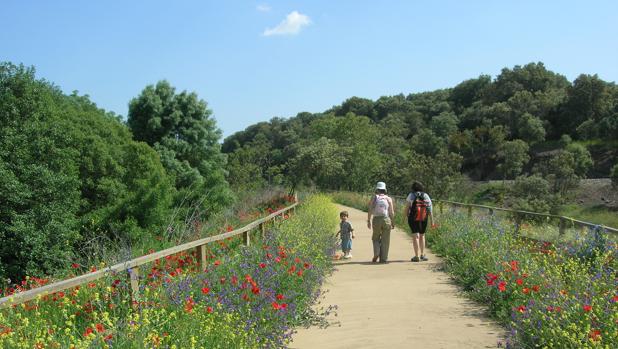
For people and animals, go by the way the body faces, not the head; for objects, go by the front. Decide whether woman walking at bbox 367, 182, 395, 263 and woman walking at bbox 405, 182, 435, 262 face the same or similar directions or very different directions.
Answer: same or similar directions

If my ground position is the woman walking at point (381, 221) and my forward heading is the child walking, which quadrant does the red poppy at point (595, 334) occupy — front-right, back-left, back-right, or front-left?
back-left

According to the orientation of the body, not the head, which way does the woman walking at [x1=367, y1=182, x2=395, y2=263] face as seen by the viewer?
away from the camera

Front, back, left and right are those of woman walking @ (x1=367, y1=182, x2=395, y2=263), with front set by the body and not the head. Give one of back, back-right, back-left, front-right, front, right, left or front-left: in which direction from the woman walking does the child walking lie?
front-left

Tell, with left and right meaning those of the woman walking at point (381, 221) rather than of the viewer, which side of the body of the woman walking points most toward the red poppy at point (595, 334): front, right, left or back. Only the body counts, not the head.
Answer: back

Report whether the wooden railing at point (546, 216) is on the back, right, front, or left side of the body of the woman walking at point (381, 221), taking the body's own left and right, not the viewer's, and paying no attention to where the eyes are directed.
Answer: right

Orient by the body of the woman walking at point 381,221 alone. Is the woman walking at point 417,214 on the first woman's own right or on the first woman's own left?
on the first woman's own right

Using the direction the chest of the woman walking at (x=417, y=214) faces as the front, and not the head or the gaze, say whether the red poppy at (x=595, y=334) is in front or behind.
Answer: behind

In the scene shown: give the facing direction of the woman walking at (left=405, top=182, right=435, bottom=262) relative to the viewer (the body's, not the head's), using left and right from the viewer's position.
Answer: facing away from the viewer

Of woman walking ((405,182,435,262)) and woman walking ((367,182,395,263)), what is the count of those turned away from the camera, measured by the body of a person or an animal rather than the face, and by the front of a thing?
2

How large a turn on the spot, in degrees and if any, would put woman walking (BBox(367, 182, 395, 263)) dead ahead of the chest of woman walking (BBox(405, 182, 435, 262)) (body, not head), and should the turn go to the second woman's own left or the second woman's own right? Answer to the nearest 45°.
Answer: approximately 90° to the second woman's own left

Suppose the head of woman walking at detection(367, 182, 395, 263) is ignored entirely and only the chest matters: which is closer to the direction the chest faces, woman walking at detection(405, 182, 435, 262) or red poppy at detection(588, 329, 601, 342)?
the woman walking

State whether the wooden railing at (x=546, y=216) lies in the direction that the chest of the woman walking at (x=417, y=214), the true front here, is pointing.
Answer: no
